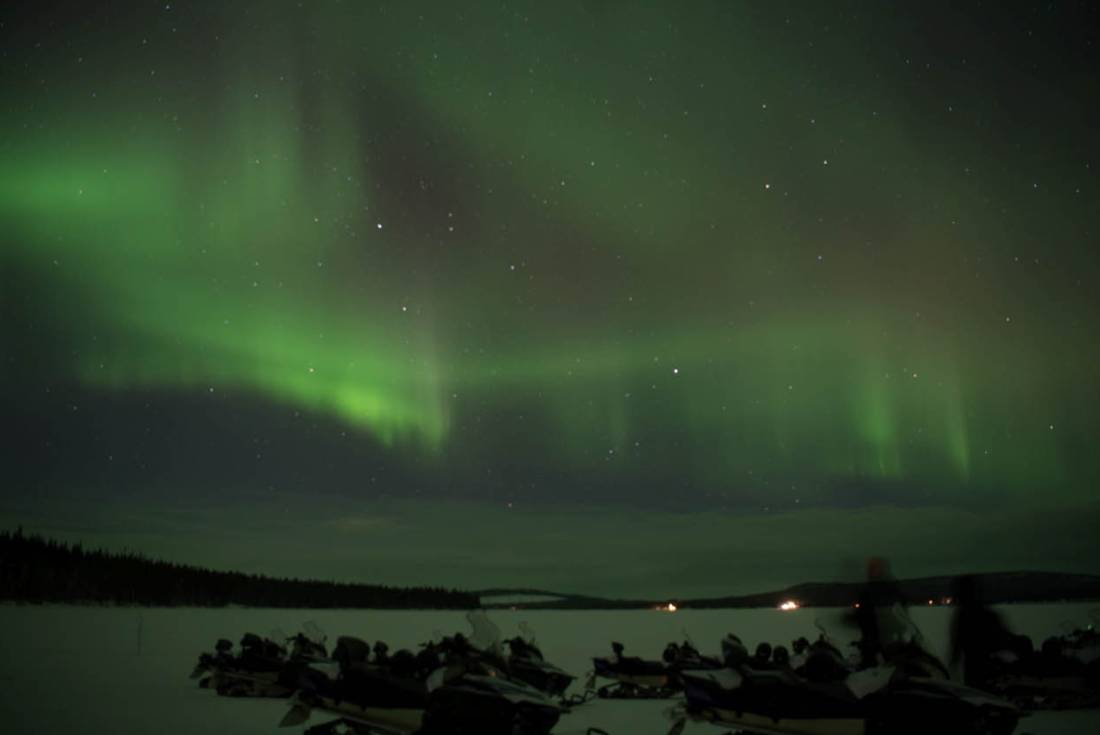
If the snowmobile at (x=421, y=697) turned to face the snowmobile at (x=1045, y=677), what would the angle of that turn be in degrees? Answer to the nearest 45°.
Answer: approximately 45° to its left

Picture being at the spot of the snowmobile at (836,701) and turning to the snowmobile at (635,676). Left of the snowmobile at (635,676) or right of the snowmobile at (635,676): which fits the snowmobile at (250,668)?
left

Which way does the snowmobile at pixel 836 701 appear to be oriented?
to the viewer's right

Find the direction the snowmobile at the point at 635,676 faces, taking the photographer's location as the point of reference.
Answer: facing to the right of the viewer

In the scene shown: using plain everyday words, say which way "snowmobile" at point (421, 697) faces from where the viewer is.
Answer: facing to the right of the viewer

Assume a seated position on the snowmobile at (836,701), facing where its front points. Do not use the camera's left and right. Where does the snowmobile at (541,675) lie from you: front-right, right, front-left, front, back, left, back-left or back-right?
back-left

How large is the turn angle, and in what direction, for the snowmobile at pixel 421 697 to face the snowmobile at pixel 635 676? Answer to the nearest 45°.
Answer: approximately 45° to its left
